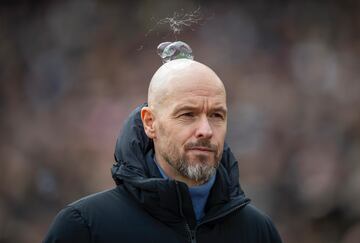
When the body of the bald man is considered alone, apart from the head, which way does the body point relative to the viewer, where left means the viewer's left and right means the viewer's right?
facing the viewer and to the right of the viewer

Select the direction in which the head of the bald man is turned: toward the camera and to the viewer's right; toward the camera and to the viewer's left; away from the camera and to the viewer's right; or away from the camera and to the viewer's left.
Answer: toward the camera and to the viewer's right
